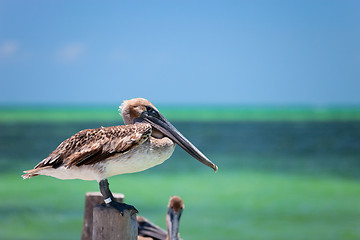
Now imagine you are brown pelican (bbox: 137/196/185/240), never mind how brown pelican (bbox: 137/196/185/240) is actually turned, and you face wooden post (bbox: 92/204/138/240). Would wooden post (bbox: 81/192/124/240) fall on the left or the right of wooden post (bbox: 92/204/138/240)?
right

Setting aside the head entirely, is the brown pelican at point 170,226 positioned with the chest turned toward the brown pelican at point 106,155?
no

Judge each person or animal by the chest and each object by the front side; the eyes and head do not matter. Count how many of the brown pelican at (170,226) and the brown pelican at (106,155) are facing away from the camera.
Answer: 0

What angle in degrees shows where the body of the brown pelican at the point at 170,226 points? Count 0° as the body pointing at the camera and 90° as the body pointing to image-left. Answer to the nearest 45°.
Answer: approximately 315°

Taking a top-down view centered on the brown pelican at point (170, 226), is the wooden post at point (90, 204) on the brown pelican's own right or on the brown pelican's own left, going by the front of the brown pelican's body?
on the brown pelican's own right

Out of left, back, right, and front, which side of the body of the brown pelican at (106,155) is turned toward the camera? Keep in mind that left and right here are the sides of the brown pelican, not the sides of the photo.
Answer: right

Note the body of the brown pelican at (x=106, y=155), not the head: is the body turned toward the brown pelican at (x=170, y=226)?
no

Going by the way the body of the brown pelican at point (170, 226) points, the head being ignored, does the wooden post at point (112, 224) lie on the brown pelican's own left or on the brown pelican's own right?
on the brown pelican's own right
